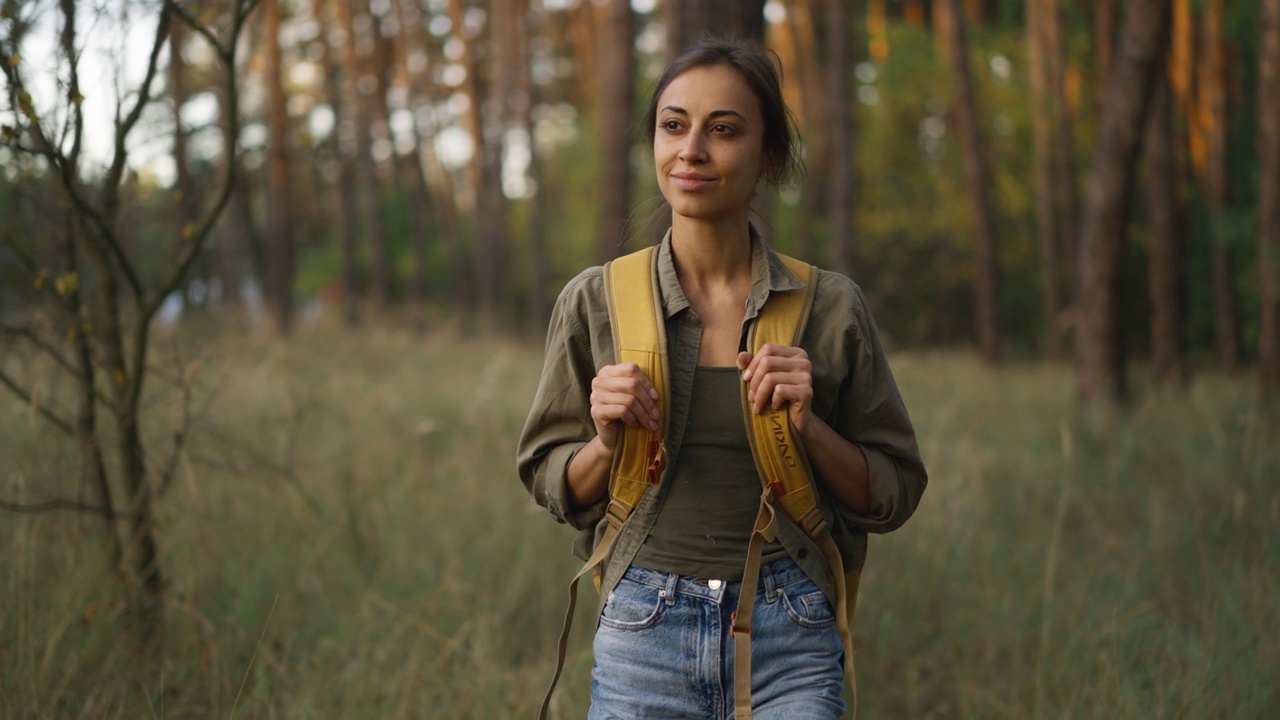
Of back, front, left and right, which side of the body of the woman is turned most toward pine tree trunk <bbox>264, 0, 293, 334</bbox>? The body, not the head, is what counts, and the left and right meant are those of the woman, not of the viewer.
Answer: back

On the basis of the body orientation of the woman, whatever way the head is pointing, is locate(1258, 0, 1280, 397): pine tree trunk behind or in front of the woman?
behind

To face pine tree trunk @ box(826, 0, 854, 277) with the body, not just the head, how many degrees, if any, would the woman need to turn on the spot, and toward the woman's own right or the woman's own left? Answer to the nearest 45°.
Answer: approximately 180°

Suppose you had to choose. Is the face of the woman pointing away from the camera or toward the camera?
toward the camera

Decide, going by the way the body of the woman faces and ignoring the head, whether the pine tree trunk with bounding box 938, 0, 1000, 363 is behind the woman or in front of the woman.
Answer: behind

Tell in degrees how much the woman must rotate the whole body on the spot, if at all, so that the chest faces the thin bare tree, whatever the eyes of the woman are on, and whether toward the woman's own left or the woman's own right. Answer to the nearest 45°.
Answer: approximately 135° to the woman's own right

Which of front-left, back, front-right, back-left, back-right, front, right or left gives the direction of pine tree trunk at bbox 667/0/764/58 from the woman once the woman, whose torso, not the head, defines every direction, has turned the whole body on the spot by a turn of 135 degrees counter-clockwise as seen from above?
front-left

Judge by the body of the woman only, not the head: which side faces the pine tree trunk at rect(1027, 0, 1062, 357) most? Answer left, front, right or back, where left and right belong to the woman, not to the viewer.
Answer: back

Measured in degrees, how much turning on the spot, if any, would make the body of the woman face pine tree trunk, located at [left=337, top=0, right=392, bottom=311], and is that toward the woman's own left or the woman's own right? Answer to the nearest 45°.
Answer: approximately 180°

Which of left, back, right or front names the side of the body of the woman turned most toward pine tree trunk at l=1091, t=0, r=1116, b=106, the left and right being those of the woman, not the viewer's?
back

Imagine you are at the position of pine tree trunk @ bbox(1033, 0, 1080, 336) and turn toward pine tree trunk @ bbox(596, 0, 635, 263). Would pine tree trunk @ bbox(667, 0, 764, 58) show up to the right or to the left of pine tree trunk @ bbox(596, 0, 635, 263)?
left

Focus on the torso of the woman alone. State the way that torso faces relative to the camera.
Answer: toward the camera
